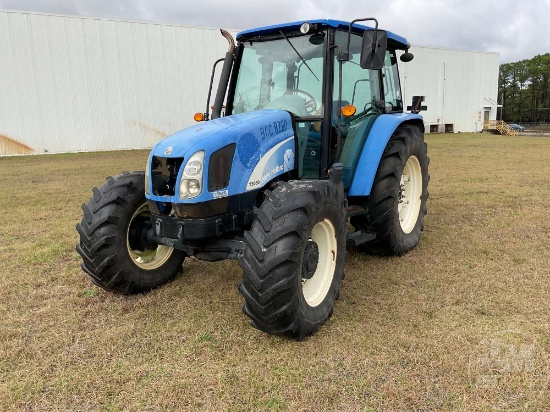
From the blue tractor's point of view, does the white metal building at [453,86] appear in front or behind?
behind

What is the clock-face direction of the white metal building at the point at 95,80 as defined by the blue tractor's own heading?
The white metal building is roughly at 4 o'clock from the blue tractor.

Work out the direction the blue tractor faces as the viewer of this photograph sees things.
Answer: facing the viewer and to the left of the viewer
